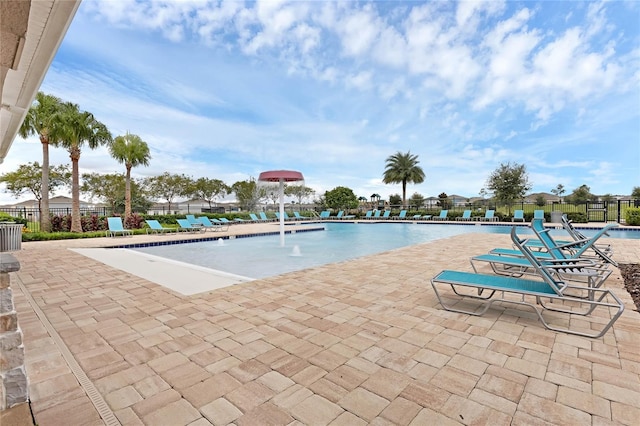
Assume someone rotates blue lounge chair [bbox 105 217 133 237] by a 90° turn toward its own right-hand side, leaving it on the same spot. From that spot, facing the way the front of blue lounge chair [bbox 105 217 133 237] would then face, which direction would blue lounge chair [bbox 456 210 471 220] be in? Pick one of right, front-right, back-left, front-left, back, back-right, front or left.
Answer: back-left

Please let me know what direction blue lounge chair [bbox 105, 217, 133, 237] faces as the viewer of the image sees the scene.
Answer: facing the viewer and to the right of the viewer

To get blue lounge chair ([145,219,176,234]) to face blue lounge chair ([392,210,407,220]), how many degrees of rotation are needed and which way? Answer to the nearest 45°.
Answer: approximately 45° to its left

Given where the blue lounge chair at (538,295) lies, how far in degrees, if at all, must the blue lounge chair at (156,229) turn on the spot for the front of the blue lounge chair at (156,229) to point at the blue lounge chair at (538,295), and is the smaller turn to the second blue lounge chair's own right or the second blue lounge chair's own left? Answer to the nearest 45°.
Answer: approximately 45° to the second blue lounge chair's own right

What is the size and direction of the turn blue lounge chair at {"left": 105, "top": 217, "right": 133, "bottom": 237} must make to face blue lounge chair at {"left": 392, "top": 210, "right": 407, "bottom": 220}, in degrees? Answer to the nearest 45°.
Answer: approximately 45° to its left

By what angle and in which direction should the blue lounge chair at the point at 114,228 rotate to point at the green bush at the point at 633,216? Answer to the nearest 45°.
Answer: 0° — it already faces it

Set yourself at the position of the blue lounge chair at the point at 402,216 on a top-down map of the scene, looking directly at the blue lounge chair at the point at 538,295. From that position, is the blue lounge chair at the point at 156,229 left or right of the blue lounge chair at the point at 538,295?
right

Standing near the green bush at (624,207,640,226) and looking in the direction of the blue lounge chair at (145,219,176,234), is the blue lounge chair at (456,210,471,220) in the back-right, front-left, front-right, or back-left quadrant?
front-right

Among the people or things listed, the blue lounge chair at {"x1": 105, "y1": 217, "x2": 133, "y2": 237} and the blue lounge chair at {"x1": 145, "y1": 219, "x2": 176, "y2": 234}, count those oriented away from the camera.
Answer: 0

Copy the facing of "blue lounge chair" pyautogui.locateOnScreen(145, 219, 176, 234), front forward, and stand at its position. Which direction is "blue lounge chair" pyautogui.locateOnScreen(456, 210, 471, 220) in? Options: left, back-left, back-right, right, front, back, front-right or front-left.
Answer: front-left

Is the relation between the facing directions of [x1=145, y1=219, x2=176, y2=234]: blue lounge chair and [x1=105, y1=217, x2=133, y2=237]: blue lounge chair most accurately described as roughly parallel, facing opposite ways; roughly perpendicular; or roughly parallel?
roughly parallel
